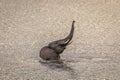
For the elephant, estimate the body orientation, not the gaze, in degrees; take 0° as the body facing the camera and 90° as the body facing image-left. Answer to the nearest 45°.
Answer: approximately 270°
